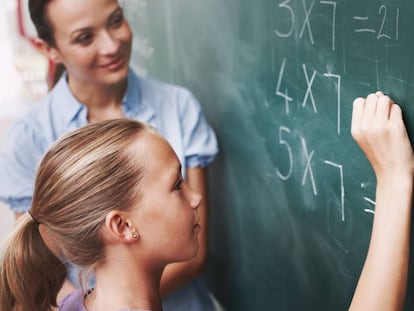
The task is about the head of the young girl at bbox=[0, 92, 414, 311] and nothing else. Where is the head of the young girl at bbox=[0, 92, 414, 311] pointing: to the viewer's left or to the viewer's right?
to the viewer's right

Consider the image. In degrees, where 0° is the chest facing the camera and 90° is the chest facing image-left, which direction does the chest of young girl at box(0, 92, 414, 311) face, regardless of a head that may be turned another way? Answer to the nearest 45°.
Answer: approximately 270°
